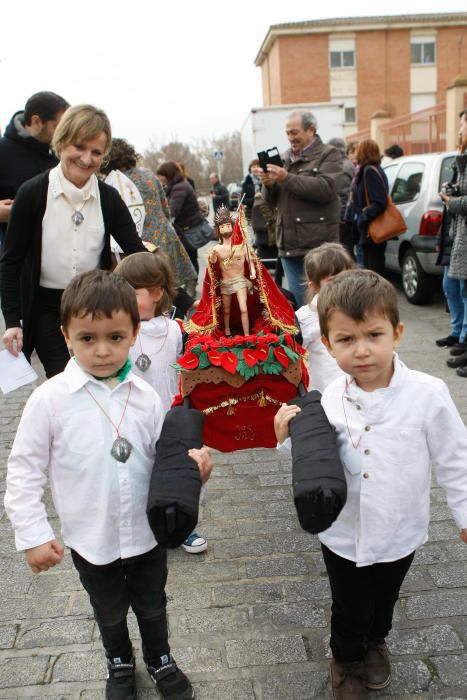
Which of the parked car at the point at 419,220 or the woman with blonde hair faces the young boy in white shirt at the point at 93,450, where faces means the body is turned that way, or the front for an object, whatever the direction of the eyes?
the woman with blonde hair

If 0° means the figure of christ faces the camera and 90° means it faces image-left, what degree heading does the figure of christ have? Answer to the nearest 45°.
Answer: approximately 0°

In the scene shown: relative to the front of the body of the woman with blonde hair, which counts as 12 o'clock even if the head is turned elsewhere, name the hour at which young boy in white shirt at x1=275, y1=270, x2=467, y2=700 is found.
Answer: The young boy in white shirt is roughly at 11 o'clock from the woman with blonde hair.

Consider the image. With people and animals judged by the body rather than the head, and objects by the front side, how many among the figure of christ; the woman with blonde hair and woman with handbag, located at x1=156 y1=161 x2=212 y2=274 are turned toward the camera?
2

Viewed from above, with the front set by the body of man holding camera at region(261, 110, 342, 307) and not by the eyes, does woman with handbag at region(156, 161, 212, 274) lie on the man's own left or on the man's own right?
on the man's own right

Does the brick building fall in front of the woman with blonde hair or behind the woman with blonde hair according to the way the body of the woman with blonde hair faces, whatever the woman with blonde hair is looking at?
behind

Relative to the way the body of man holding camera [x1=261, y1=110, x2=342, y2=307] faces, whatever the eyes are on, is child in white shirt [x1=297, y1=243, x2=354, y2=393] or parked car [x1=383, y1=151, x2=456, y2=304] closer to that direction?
the child in white shirt

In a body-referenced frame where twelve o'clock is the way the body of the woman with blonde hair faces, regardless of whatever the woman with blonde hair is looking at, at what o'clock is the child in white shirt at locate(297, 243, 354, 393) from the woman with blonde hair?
The child in white shirt is roughly at 9 o'clock from the woman with blonde hair.
